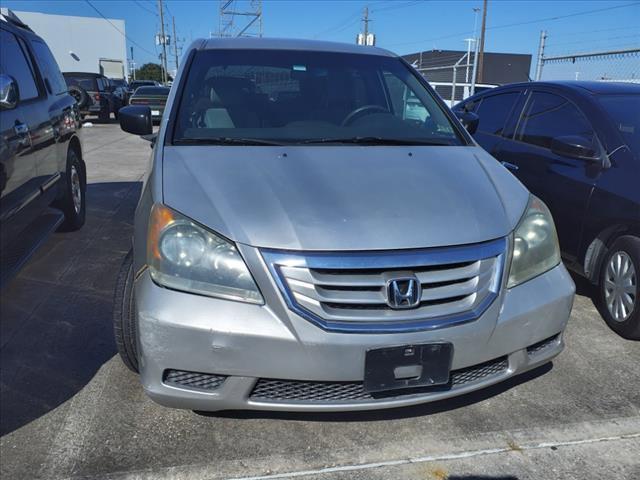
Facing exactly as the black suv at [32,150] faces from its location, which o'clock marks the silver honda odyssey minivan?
The silver honda odyssey minivan is roughly at 10 o'clock from the black suv.

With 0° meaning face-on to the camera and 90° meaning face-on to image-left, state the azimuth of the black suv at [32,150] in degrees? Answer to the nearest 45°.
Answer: approximately 45°

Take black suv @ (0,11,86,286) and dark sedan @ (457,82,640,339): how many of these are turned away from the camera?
0

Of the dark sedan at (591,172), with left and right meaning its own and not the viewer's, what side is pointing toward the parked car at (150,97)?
back

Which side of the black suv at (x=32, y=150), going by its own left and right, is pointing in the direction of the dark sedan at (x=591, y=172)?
left

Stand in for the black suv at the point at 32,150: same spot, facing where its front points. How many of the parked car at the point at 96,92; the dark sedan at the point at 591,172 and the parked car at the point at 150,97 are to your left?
1

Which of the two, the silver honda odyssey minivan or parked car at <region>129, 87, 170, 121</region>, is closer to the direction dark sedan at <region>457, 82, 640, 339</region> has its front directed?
the silver honda odyssey minivan

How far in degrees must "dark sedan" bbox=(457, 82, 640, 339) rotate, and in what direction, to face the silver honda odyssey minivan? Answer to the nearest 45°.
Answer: approximately 90° to its right

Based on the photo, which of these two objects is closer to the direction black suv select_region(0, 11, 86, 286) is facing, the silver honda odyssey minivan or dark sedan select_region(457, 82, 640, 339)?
the silver honda odyssey minivan

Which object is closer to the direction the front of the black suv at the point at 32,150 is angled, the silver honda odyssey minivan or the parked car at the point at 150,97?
the silver honda odyssey minivan

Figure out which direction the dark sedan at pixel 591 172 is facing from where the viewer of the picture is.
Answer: facing the viewer and to the right of the viewer

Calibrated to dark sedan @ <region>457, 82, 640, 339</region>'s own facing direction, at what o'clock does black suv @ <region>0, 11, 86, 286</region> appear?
The black suv is roughly at 4 o'clock from the dark sedan.
